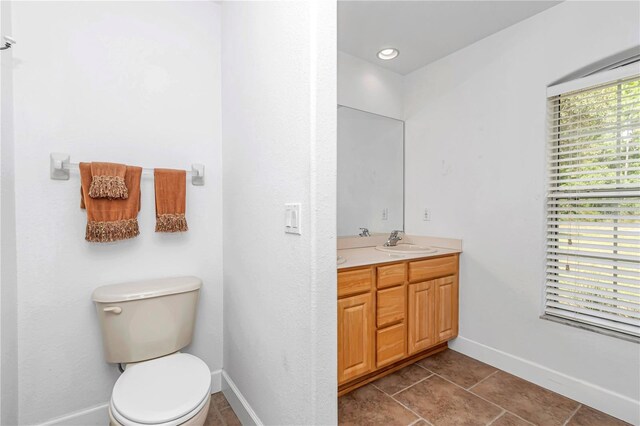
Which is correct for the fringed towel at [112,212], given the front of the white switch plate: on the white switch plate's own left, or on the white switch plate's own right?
on the white switch plate's own right

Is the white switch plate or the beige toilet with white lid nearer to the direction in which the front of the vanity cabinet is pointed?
the white switch plate

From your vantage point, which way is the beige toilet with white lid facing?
toward the camera

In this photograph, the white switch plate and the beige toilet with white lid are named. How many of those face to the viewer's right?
0

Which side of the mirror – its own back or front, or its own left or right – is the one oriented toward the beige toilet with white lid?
right

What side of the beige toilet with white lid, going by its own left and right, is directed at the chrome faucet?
left

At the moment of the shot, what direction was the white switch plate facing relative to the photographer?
facing the viewer and to the left of the viewer

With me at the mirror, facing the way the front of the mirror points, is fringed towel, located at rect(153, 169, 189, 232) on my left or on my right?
on my right

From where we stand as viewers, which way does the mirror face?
facing the viewer and to the right of the viewer

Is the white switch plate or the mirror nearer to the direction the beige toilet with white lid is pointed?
the white switch plate

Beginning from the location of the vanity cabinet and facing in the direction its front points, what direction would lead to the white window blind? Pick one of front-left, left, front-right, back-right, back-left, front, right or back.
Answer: front-left

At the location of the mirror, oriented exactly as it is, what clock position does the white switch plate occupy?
The white switch plate is roughly at 2 o'clock from the mirror.

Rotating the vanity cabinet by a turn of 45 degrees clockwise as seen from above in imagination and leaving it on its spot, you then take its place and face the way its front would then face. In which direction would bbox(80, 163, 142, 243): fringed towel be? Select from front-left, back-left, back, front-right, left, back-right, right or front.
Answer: front-right

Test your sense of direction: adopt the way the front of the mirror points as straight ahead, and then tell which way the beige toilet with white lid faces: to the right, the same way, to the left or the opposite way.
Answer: the same way
